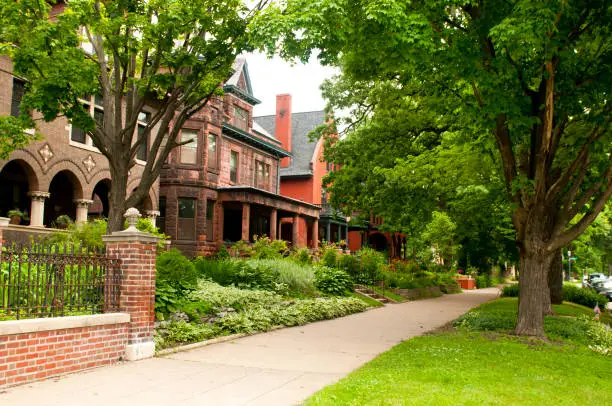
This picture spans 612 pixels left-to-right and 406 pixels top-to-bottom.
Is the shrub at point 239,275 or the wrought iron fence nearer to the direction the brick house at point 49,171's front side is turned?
the shrub

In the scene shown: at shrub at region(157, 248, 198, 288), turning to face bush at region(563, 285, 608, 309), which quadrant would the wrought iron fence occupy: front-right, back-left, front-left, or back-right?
back-right

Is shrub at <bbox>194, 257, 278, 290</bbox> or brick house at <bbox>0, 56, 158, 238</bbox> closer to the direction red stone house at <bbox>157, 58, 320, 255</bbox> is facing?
the shrub

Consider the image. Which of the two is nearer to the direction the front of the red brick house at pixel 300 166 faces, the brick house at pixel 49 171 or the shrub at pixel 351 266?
the shrub

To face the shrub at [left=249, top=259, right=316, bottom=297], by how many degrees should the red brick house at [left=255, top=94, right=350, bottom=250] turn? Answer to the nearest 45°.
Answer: approximately 45° to its right

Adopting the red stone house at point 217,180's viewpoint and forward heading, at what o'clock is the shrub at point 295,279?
The shrub is roughly at 1 o'clock from the red stone house.

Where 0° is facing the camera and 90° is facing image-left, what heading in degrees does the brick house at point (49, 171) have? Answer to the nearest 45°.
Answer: approximately 315°

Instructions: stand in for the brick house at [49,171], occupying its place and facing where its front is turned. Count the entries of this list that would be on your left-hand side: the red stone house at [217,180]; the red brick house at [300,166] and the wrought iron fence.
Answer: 2

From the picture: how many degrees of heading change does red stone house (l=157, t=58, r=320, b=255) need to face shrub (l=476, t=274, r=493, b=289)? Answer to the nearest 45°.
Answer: approximately 90° to its left
